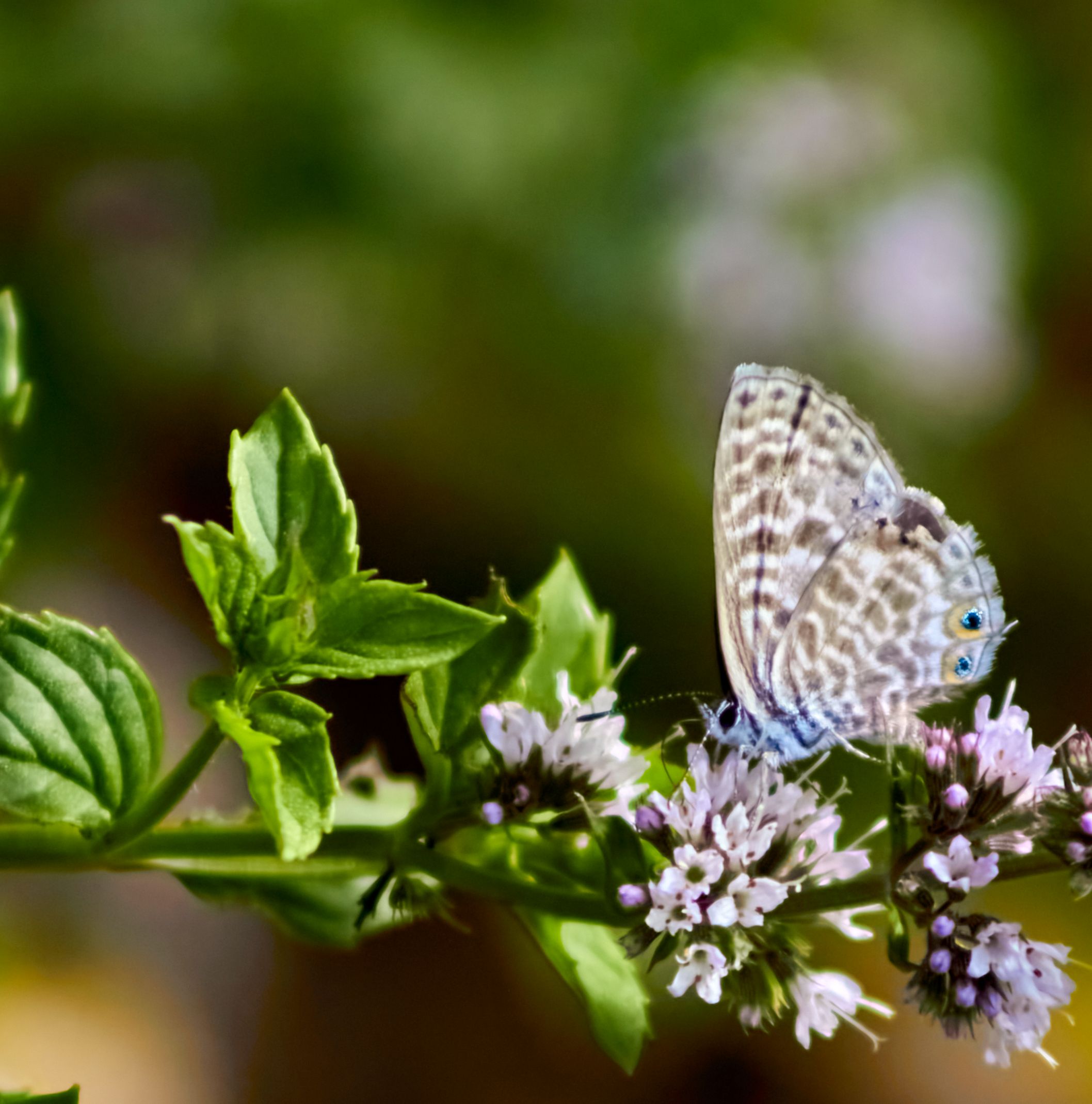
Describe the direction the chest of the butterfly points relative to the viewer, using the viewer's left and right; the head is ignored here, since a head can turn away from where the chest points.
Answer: facing to the left of the viewer
